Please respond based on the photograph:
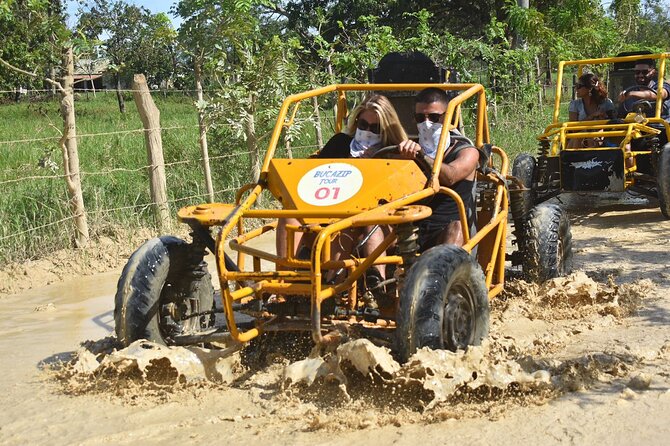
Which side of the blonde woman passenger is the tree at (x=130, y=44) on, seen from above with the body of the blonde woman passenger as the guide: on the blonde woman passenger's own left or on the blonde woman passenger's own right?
on the blonde woman passenger's own right

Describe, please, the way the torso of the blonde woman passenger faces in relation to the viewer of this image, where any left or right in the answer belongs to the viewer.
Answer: facing the viewer and to the left of the viewer

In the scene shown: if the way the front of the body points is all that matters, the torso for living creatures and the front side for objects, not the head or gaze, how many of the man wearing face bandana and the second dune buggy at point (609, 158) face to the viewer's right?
0

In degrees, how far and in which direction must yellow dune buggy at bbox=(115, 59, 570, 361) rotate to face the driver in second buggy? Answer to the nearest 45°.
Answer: approximately 180°

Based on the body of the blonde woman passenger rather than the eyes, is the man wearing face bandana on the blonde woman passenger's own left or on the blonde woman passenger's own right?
on the blonde woman passenger's own left

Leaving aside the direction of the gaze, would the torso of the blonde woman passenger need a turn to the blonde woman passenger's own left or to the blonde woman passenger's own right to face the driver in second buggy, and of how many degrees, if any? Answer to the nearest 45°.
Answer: approximately 180°

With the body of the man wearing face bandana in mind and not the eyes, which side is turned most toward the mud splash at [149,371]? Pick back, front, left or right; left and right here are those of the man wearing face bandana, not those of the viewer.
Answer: front

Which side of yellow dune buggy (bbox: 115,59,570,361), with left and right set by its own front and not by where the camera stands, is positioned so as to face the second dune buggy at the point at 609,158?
back

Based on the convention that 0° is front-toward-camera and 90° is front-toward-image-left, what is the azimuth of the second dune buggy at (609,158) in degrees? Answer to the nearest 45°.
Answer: approximately 0°
